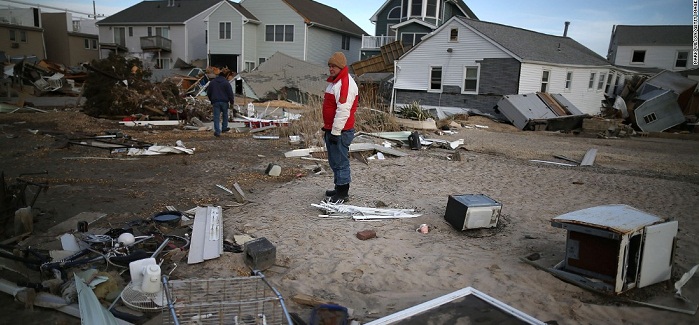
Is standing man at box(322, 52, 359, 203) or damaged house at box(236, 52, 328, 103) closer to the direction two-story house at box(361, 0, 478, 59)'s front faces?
the standing man

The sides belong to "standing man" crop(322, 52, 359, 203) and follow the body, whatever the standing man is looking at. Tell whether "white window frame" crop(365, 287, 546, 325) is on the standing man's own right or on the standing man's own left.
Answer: on the standing man's own left

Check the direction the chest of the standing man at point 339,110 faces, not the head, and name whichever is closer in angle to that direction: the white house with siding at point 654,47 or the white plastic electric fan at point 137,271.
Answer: the white plastic electric fan

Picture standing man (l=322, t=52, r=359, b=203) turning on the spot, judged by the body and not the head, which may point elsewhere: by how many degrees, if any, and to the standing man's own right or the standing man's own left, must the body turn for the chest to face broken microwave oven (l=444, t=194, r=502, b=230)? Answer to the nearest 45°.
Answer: approximately 135° to the standing man's own left

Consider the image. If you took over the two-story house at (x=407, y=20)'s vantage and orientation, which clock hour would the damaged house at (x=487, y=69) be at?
The damaged house is roughly at 11 o'clock from the two-story house.

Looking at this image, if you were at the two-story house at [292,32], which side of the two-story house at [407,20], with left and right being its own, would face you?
right

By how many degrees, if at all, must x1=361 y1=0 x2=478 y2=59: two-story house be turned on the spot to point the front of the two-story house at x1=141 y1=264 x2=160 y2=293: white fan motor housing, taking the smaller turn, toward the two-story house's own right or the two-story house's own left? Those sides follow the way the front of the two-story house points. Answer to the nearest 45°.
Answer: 0° — it already faces it
